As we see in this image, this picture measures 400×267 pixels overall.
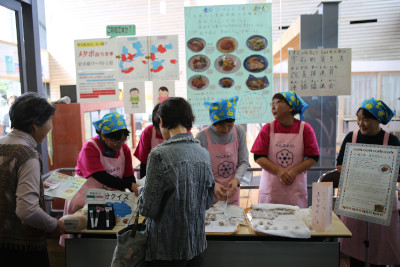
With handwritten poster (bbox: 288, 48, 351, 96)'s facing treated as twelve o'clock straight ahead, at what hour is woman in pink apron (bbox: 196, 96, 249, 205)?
The woman in pink apron is roughly at 1 o'clock from the handwritten poster.

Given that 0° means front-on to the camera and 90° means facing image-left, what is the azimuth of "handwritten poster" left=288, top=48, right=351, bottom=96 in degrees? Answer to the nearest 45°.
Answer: approximately 0°

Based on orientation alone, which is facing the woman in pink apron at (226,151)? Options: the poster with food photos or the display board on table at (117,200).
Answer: the poster with food photos

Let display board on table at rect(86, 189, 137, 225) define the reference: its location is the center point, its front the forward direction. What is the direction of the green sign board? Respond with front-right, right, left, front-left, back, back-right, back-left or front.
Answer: back

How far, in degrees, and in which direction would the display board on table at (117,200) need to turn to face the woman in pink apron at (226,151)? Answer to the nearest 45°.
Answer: approximately 90° to its left

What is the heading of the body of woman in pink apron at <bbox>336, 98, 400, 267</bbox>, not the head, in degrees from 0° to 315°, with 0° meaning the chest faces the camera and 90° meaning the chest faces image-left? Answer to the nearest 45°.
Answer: approximately 0°
